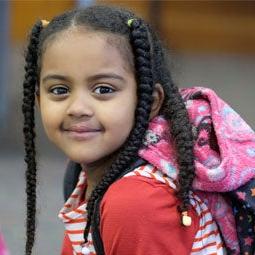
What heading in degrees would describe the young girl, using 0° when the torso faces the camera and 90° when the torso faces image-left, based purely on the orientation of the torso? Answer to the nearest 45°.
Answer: approximately 45°
